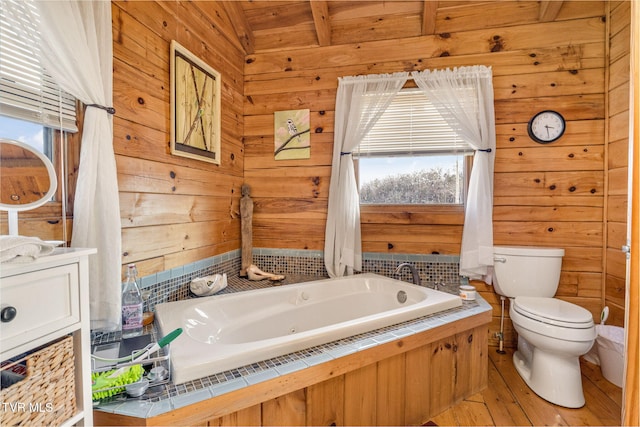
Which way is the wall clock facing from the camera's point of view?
toward the camera

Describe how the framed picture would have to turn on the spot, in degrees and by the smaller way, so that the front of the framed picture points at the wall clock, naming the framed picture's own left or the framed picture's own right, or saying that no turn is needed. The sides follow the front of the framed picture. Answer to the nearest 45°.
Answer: approximately 45° to the framed picture's own left

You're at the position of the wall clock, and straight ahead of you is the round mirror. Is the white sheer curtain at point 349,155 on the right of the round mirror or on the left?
right

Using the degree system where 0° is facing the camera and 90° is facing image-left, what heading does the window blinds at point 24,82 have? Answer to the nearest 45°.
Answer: approximately 315°

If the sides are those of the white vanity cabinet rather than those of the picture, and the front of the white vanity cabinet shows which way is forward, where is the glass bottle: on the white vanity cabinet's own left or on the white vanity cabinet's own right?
on the white vanity cabinet's own left

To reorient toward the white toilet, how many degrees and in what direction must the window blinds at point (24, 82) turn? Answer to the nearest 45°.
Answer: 0° — it already faces it

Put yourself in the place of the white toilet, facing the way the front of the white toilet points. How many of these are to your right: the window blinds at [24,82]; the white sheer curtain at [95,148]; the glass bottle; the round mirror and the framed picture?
5

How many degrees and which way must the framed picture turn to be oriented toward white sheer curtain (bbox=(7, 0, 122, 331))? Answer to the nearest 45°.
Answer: approximately 90° to its right

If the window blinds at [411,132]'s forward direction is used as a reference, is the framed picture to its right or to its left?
on its right

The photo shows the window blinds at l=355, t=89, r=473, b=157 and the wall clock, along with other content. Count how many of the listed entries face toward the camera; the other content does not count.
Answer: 2

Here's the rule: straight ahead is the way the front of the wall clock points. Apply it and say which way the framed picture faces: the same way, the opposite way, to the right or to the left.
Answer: to the left

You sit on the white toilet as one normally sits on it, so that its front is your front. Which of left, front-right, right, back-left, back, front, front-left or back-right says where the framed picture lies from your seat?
right

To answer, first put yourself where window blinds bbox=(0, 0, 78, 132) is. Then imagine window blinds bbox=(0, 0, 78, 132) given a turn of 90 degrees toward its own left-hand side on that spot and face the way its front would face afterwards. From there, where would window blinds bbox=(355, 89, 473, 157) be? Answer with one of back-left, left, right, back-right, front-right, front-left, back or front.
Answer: front-right

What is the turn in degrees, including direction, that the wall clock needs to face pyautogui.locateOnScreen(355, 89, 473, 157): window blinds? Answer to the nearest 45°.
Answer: approximately 45° to its right

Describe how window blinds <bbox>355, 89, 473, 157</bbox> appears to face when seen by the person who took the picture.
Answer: facing the viewer

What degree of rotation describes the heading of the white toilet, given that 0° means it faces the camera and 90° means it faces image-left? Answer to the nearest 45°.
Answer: approximately 315°

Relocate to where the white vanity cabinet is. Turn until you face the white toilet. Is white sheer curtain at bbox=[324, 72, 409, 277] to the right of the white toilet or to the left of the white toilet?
left
